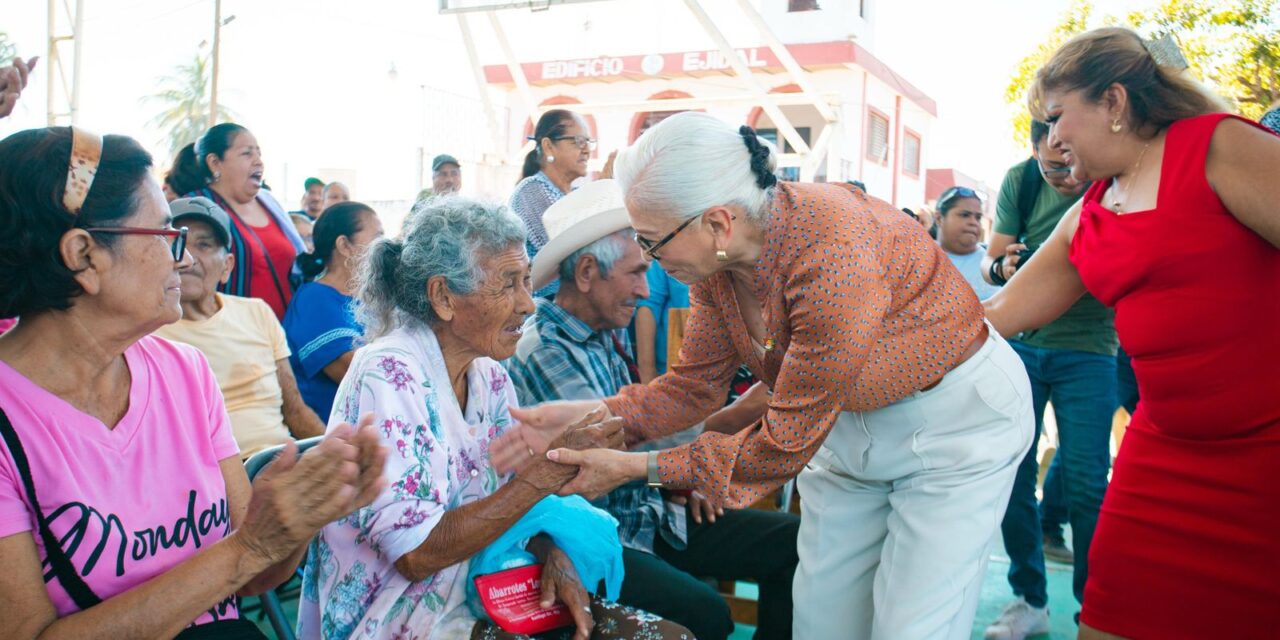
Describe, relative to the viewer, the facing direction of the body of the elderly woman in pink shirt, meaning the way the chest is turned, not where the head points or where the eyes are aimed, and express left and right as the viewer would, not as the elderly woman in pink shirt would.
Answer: facing the viewer and to the right of the viewer

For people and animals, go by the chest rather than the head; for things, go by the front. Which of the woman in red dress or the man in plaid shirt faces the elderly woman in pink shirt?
the woman in red dress

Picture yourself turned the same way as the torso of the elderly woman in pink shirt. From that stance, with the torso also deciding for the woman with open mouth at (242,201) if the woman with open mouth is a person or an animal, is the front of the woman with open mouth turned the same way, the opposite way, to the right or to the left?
the same way

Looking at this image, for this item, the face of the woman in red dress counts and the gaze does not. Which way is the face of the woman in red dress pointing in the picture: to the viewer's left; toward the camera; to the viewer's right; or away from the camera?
to the viewer's left

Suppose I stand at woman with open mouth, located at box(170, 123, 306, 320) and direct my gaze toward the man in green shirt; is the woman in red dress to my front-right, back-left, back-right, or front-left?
front-right

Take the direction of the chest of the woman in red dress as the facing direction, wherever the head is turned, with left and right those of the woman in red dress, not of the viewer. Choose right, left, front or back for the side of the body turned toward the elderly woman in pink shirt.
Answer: front

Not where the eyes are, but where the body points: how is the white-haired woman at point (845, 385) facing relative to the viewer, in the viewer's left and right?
facing to the left of the viewer

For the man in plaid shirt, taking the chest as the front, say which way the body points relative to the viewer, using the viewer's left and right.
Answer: facing to the right of the viewer

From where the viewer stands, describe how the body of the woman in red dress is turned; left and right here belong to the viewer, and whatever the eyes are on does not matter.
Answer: facing the viewer and to the left of the viewer

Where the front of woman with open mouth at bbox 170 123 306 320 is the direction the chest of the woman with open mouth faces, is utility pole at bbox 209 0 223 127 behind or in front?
behind

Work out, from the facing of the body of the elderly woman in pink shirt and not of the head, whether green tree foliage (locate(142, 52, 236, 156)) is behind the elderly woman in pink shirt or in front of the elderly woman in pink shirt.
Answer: behind

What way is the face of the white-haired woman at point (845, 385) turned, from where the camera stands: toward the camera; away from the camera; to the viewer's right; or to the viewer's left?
to the viewer's left

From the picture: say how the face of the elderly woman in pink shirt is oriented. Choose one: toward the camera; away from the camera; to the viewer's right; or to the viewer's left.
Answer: to the viewer's right
